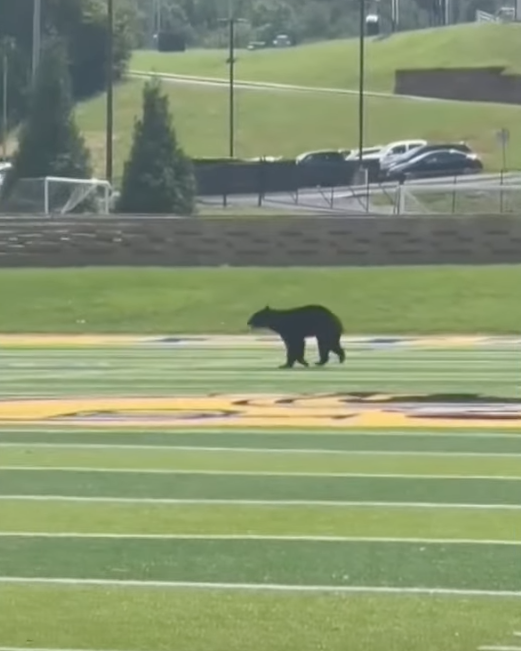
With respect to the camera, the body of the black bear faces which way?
to the viewer's left

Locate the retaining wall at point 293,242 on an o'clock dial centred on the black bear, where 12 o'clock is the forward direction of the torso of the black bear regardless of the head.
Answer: The retaining wall is roughly at 3 o'clock from the black bear.
